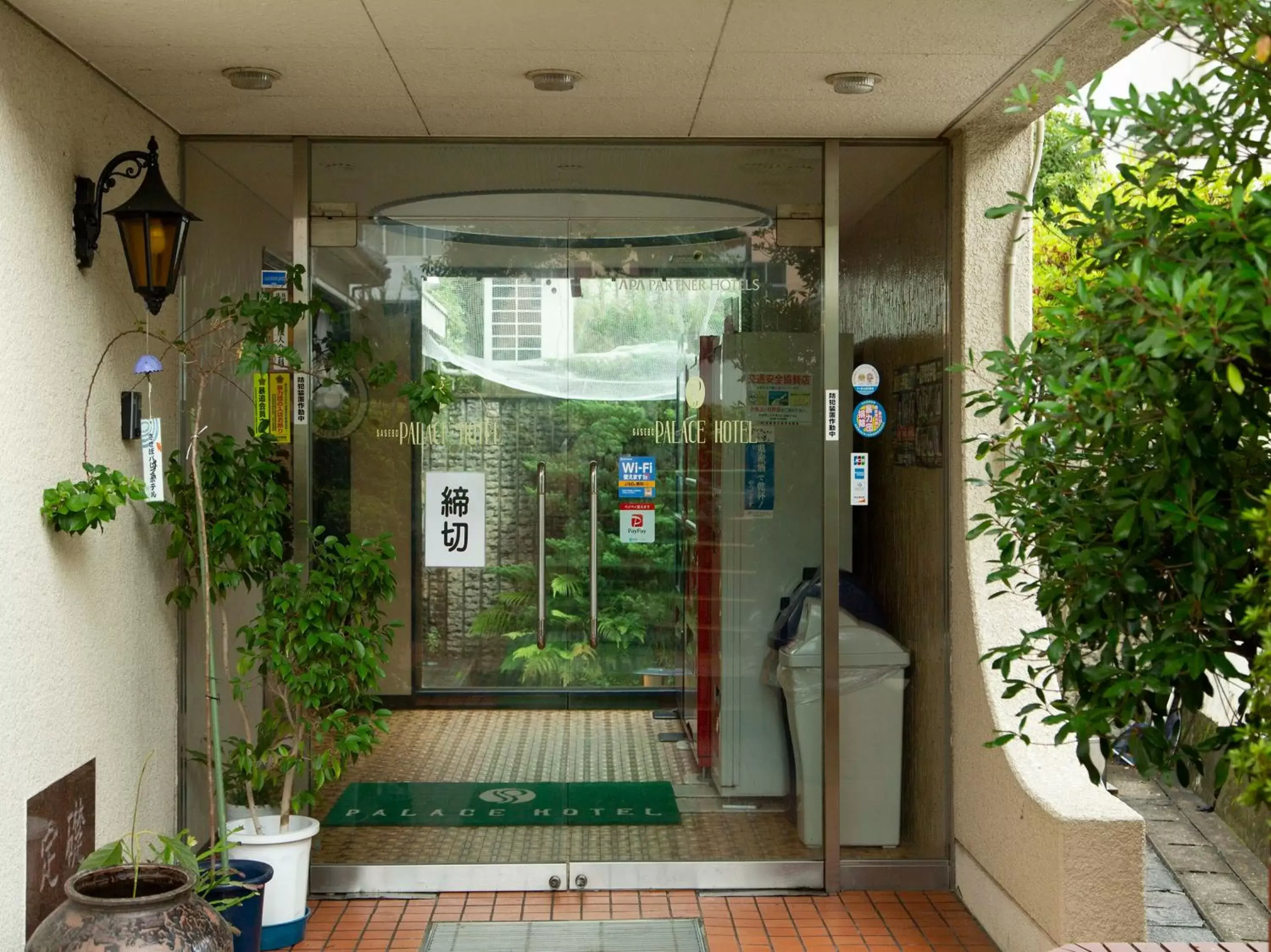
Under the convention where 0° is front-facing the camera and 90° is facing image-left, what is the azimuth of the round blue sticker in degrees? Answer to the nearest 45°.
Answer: approximately 0°

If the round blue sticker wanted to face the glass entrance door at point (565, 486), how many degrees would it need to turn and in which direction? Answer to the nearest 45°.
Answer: approximately 90° to its right

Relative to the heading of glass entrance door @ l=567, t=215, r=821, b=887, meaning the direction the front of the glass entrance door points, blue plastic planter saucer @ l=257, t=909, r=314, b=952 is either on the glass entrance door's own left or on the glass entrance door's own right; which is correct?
on the glass entrance door's own right

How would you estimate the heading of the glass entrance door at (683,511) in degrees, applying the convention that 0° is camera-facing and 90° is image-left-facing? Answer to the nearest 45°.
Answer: approximately 0°
